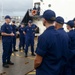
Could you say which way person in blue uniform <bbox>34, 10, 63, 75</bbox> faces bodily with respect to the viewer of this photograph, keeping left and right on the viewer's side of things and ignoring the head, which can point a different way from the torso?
facing away from the viewer and to the left of the viewer
